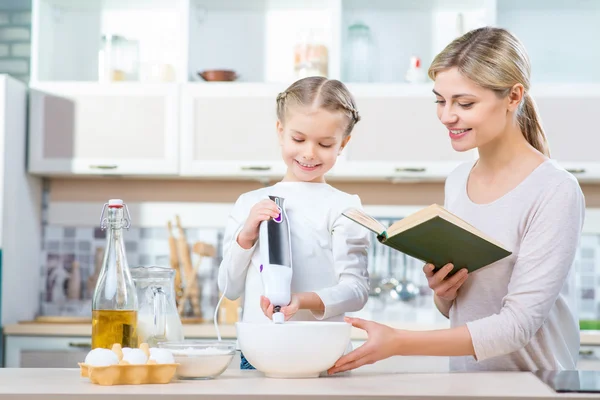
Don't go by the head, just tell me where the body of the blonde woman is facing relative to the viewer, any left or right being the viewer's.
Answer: facing the viewer and to the left of the viewer

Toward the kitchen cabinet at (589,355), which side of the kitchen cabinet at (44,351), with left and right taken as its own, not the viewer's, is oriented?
left

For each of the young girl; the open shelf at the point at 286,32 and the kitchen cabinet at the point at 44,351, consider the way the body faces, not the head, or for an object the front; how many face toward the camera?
3

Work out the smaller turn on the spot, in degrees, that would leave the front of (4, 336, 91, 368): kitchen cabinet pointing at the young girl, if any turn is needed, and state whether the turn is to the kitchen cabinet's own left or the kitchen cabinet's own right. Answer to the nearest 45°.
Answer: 0° — it already faces them

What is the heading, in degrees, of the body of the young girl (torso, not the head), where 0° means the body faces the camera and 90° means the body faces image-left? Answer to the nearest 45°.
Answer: approximately 0°

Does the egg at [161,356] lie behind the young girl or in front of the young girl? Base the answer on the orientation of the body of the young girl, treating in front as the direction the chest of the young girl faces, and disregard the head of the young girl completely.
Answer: in front

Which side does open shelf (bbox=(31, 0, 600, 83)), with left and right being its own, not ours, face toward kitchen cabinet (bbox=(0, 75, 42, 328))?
right

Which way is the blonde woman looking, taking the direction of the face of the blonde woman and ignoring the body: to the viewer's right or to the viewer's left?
to the viewer's left

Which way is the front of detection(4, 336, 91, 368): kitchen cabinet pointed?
toward the camera

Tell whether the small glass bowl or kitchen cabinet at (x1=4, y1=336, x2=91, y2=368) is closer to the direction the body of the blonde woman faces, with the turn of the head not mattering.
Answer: the small glass bowl

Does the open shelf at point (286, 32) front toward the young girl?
yes

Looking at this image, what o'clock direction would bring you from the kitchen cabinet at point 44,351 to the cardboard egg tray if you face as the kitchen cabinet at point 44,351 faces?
The cardboard egg tray is roughly at 12 o'clock from the kitchen cabinet.

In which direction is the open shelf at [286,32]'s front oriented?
toward the camera

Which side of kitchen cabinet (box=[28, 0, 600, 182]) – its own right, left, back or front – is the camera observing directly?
front

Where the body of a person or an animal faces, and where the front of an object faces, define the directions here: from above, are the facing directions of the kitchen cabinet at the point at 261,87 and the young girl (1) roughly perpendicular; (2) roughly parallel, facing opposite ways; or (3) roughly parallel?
roughly parallel
